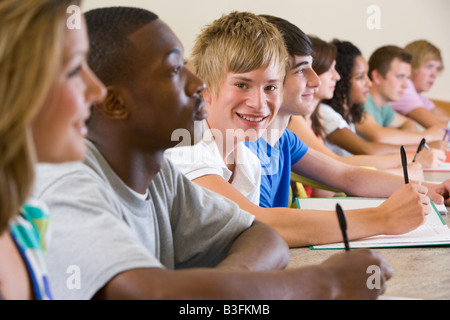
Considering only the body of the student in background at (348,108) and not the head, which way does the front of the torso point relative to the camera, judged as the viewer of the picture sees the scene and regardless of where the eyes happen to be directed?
to the viewer's right

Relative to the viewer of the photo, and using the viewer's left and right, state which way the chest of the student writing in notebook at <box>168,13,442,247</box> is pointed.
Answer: facing the viewer and to the right of the viewer

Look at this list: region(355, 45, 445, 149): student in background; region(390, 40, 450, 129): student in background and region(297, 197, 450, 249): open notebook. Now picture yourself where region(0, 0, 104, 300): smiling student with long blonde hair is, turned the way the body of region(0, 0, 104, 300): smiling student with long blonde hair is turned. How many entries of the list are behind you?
0

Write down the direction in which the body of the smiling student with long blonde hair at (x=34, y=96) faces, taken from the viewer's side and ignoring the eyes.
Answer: to the viewer's right

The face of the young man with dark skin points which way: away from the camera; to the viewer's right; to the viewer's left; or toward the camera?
to the viewer's right

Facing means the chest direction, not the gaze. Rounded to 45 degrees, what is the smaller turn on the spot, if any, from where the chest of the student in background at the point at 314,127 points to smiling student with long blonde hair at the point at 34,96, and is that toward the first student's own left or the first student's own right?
approximately 90° to the first student's own right

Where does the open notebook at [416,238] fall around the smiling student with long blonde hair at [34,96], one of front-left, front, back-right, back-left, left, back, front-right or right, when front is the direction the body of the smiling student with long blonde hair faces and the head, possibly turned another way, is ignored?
front-left

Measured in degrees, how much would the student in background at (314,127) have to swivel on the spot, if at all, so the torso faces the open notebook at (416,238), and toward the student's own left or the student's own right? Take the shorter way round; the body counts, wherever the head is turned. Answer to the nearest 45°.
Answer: approximately 90° to the student's own right

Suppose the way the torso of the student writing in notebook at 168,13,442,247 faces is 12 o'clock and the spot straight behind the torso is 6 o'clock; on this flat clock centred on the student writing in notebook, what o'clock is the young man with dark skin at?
The young man with dark skin is roughly at 2 o'clock from the student writing in notebook.

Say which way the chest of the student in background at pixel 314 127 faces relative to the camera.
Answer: to the viewer's right
